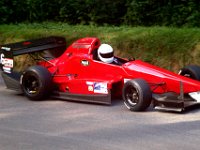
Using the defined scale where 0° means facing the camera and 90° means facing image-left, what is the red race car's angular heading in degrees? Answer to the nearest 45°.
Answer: approximately 315°
